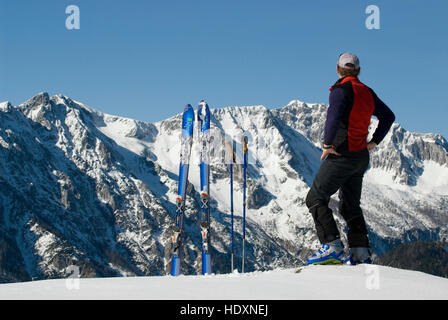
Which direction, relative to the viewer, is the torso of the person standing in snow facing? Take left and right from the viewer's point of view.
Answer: facing away from the viewer and to the left of the viewer
